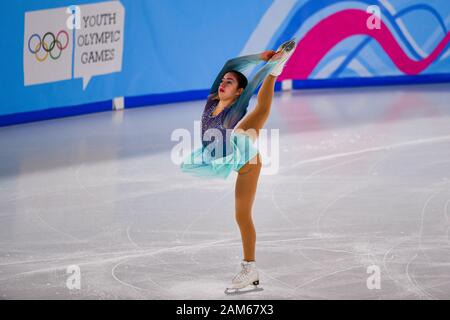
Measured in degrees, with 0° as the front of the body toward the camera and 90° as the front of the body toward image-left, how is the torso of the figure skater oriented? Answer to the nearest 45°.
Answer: approximately 45°
